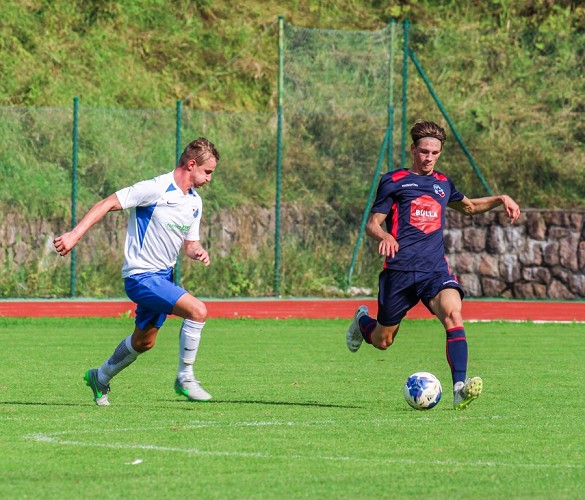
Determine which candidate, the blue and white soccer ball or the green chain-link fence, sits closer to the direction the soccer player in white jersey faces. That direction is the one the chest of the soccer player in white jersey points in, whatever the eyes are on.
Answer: the blue and white soccer ball

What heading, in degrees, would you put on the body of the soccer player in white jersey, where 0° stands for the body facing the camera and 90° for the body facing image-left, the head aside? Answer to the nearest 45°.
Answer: approximately 315°

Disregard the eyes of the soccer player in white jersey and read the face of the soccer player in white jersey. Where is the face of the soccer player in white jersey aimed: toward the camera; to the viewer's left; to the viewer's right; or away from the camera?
to the viewer's right

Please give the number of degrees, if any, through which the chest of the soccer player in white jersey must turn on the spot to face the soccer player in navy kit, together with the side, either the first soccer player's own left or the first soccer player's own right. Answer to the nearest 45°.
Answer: approximately 45° to the first soccer player's own left

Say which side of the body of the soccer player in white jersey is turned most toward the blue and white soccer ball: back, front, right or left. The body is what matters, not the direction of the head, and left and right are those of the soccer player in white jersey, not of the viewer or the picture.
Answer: front

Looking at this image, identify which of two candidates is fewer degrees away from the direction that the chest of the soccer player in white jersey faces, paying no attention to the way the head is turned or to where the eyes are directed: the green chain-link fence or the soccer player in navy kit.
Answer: the soccer player in navy kit
